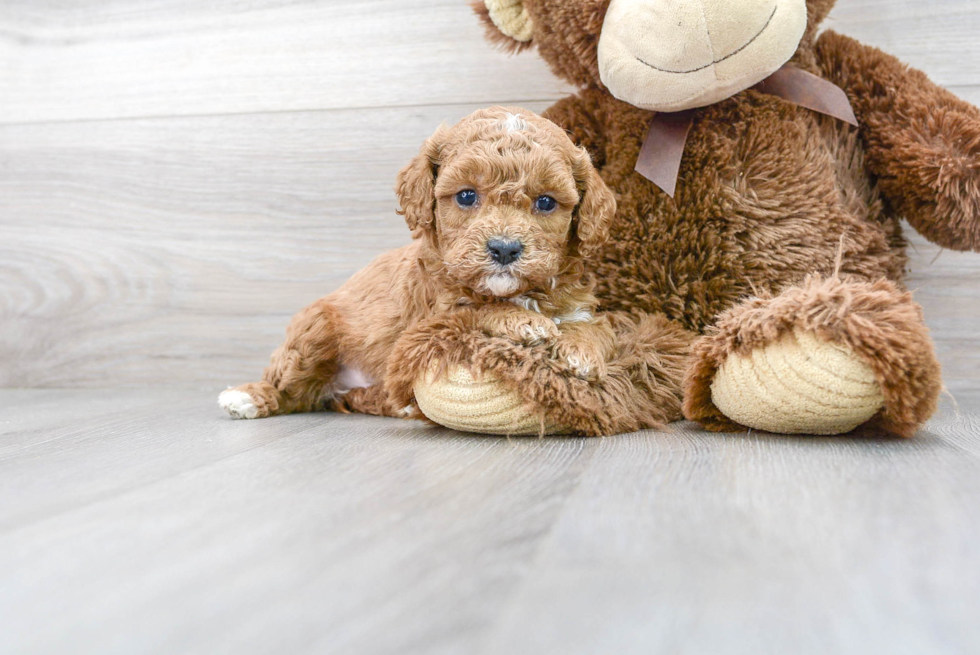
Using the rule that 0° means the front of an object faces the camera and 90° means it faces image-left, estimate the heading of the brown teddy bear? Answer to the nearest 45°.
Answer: approximately 0°

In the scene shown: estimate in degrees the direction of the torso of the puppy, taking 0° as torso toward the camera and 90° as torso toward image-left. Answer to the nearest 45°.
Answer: approximately 315°
